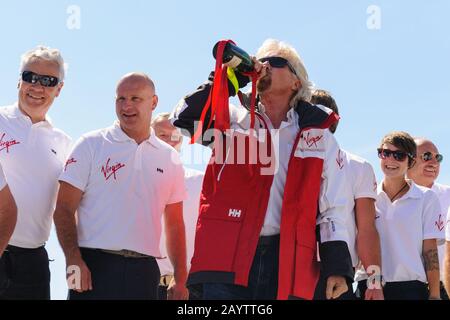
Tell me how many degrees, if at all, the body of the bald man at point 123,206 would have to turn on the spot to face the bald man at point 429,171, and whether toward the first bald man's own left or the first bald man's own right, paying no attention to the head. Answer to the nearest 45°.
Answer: approximately 135° to the first bald man's own left

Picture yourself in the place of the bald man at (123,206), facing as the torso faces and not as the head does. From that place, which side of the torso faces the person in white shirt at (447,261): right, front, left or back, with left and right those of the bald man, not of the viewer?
left

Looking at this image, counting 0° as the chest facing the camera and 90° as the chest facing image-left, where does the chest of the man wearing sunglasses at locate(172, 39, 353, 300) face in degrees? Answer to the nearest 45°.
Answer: approximately 45°

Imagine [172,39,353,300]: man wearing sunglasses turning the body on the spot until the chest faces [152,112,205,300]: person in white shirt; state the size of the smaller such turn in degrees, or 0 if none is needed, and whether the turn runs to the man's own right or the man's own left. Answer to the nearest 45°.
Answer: approximately 135° to the man's own right

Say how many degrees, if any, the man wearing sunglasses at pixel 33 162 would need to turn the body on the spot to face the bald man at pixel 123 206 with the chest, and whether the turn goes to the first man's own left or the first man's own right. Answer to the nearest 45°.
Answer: approximately 45° to the first man's own left

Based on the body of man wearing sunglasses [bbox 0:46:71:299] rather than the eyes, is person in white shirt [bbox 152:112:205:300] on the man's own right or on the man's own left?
on the man's own left

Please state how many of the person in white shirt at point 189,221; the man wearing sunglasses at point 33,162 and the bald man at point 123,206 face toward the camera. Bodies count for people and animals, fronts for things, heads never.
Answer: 3

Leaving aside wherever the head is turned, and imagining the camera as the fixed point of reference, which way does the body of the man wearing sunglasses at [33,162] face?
toward the camera

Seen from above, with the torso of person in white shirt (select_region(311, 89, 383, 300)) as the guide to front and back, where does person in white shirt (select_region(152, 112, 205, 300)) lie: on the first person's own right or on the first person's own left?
on the first person's own right

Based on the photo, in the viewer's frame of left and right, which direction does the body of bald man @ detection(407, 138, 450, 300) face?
facing the viewer and to the right of the viewer

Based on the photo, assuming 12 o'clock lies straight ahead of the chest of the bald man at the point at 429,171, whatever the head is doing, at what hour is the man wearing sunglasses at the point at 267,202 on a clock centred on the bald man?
The man wearing sunglasses is roughly at 2 o'clock from the bald man.

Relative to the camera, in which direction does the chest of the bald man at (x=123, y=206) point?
toward the camera
